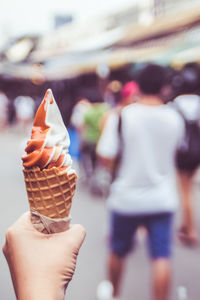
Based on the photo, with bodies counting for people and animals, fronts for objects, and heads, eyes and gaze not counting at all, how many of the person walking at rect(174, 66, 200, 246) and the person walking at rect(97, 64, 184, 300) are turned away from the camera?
2

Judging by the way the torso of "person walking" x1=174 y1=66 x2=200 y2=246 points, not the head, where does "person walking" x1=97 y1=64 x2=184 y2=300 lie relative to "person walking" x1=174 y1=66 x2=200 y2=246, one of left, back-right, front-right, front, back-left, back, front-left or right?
back

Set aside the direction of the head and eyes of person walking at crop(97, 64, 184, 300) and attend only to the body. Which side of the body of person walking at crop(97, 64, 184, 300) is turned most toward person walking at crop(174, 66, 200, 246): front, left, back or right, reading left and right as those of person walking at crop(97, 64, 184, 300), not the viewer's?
front

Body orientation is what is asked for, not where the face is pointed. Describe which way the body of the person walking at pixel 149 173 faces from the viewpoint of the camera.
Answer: away from the camera

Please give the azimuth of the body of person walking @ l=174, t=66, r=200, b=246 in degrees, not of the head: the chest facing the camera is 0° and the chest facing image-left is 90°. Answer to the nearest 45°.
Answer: approximately 180°

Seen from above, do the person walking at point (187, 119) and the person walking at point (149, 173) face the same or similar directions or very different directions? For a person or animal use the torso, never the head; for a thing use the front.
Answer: same or similar directions
